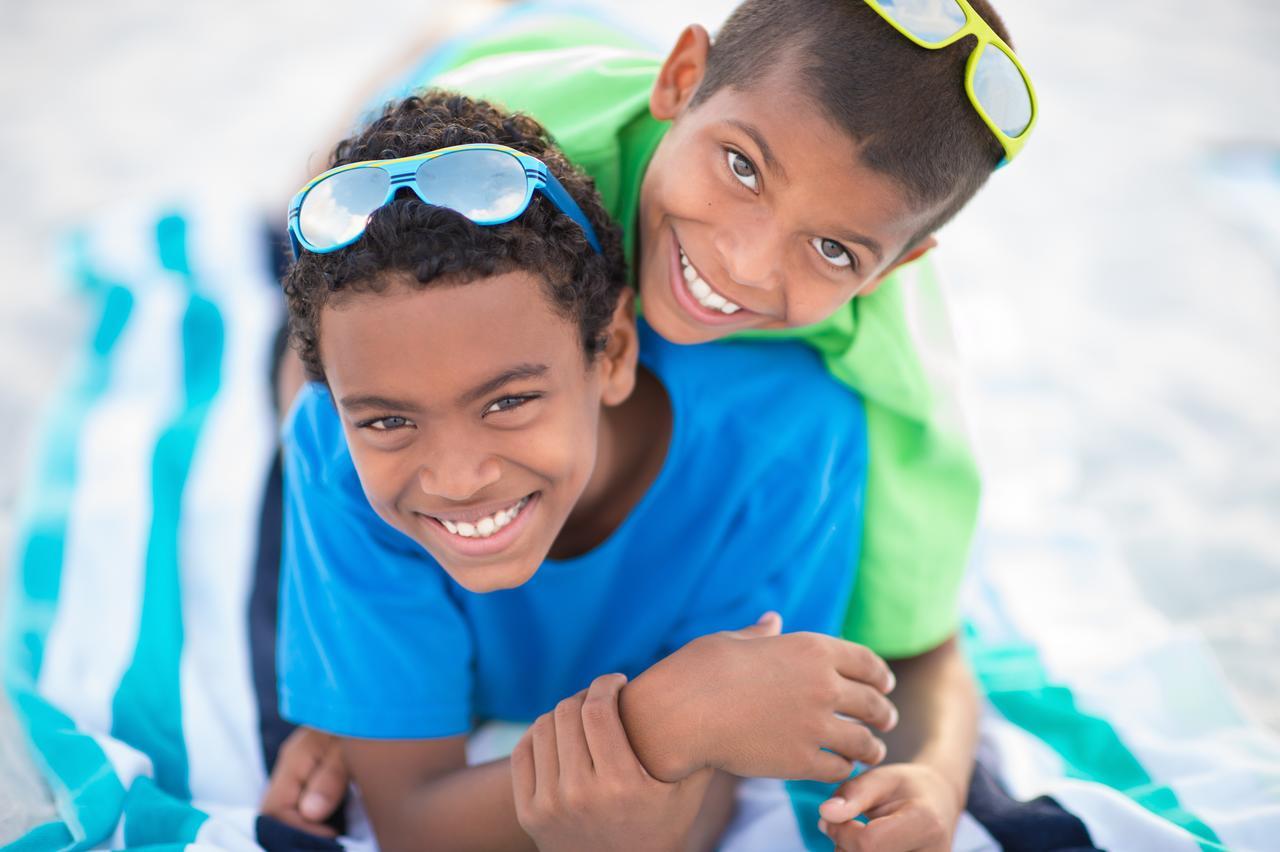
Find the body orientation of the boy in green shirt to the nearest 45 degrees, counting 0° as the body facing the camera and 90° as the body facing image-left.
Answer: approximately 0°
